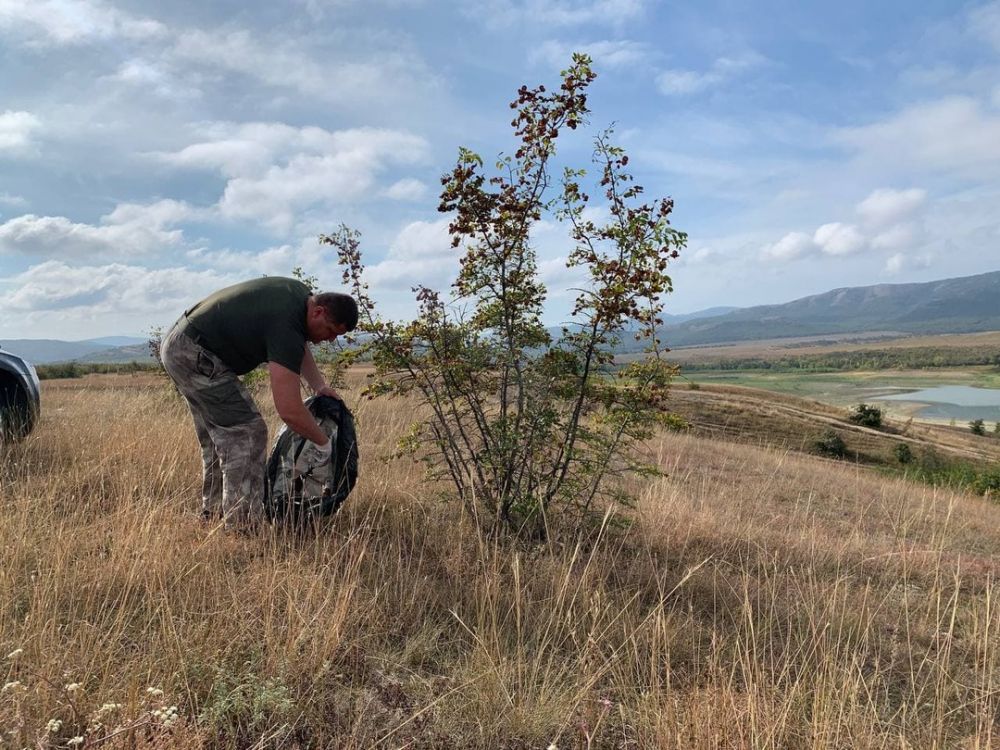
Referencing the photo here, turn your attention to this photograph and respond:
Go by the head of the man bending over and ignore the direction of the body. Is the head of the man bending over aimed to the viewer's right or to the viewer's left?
to the viewer's right

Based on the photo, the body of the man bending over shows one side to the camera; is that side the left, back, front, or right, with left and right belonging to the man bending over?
right

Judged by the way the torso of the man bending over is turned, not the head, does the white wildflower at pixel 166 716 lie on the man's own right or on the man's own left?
on the man's own right

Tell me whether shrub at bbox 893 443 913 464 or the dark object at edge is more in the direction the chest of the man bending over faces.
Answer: the shrub

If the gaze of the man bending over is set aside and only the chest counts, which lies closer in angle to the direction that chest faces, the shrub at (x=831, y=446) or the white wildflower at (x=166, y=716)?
the shrub

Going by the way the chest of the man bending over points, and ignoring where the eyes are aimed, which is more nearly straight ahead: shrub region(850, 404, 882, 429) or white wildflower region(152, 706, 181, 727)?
the shrub

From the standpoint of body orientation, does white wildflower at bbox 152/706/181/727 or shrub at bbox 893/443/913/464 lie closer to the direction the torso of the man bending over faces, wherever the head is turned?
the shrub

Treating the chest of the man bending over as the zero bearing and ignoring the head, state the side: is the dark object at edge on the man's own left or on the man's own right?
on the man's own left
